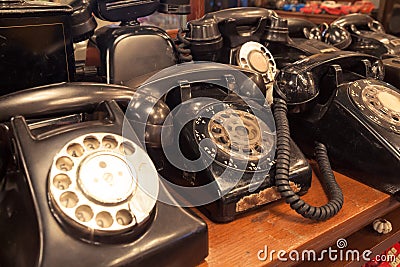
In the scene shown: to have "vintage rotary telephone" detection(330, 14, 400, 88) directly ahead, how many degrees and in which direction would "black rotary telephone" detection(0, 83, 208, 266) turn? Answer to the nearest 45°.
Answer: approximately 90° to its left

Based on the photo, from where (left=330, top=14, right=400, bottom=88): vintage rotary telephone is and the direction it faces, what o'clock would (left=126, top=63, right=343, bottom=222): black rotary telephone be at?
The black rotary telephone is roughly at 2 o'clock from the vintage rotary telephone.

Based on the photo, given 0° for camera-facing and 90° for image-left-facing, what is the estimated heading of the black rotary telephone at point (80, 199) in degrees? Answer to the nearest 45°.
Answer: approximately 315°
